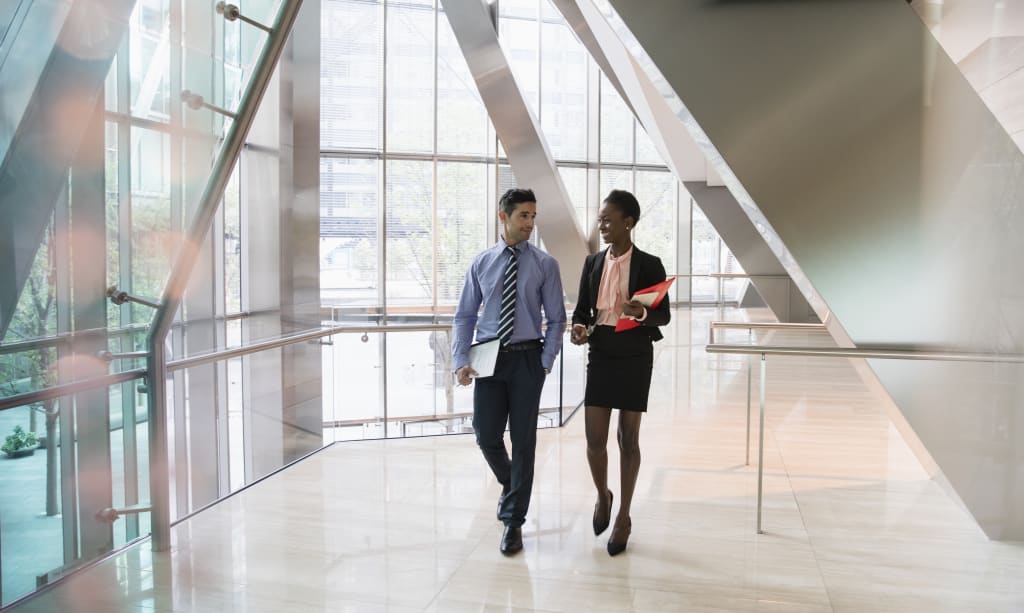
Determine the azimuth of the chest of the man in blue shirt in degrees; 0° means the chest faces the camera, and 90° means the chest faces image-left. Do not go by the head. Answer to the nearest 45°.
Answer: approximately 0°

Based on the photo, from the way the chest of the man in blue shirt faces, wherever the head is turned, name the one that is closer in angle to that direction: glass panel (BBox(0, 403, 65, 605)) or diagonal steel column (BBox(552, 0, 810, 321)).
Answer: the glass panel

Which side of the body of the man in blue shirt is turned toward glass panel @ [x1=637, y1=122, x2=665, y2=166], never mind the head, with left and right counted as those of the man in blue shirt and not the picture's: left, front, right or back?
back

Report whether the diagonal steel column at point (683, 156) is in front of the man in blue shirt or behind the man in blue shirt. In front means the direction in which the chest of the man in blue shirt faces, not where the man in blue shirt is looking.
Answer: behind

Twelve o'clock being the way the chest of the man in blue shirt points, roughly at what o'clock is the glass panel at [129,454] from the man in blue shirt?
The glass panel is roughly at 3 o'clock from the man in blue shirt.

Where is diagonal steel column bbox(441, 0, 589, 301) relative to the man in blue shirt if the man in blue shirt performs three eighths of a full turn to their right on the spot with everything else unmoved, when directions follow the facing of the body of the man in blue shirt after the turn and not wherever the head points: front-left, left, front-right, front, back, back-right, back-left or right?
front-right

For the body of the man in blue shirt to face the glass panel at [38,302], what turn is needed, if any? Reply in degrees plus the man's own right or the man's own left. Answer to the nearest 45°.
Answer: approximately 90° to the man's own right

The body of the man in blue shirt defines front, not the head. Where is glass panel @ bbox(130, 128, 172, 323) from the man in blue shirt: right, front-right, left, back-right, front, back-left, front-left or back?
right

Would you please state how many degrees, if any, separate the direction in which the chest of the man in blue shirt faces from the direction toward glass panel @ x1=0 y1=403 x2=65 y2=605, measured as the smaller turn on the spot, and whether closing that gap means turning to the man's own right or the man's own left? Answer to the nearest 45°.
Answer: approximately 90° to the man's own right

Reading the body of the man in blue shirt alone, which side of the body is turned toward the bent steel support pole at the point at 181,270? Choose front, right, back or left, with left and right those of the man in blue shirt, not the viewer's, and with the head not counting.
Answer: right

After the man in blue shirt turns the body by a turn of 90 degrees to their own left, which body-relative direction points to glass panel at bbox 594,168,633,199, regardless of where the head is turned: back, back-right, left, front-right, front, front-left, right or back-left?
left

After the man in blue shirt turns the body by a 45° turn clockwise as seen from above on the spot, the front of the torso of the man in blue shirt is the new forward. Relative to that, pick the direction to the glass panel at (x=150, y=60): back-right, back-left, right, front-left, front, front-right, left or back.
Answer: front-right

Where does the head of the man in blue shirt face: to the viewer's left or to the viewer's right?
to the viewer's right
